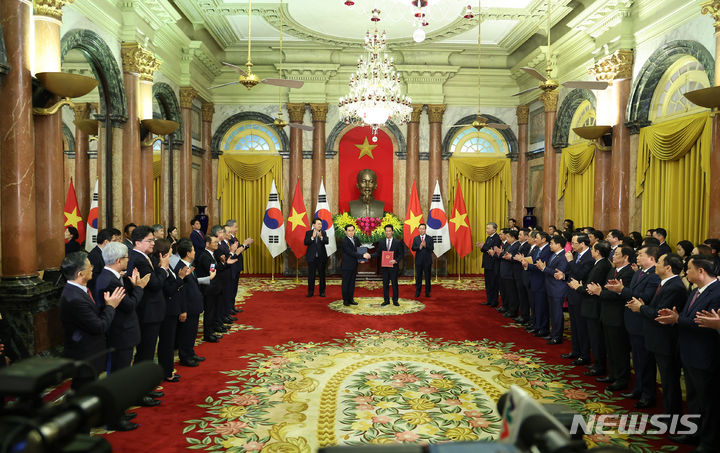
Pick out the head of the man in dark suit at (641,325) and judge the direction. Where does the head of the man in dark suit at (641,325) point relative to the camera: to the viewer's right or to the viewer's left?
to the viewer's left

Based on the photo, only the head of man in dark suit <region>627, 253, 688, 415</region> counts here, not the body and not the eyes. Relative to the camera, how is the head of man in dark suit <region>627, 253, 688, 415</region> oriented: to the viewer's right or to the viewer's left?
to the viewer's left

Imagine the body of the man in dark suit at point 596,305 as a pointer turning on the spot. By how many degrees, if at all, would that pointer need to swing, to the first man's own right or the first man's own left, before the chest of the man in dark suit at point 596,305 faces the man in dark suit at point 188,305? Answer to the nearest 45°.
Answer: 0° — they already face them

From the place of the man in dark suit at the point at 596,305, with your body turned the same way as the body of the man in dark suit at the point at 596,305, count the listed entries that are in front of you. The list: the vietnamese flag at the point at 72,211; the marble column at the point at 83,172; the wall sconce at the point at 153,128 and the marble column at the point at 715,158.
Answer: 3

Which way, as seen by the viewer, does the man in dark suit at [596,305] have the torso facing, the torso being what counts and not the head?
to the viewer's left

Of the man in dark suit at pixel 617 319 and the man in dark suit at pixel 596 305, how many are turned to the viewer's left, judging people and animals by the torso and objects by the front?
2

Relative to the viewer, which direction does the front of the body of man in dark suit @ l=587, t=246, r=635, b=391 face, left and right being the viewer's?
facing to the left of the viewer

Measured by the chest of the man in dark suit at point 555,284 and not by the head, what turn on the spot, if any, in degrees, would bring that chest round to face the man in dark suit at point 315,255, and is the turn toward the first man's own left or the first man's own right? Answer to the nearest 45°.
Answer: approximately 45° to the first man's own right

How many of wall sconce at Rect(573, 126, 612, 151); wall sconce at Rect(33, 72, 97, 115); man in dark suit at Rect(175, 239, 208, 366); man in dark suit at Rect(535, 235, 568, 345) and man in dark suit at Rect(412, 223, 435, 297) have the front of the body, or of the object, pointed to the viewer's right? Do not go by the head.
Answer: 2

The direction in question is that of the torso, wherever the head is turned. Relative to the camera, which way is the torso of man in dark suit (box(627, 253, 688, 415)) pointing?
to the viewer's left

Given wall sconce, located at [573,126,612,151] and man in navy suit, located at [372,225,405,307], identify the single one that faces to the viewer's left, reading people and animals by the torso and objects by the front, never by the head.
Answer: the wall sconce

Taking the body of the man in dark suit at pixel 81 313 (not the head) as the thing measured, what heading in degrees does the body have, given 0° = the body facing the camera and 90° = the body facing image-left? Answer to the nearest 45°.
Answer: approximately 270°

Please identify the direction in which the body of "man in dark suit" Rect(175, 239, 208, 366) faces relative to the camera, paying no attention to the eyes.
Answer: to the viewer's right

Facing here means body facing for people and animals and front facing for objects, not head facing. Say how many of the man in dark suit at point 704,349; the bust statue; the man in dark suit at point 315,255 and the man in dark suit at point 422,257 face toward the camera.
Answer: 3

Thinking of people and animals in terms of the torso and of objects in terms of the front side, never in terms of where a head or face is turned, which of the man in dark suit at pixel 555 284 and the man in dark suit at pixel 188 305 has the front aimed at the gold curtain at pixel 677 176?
the man in dark suit at pixel 188 305
